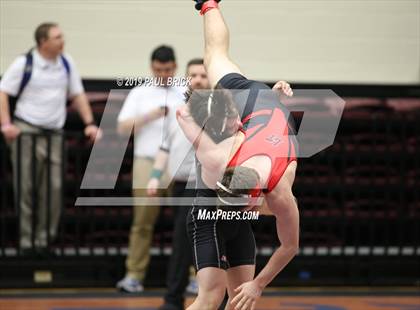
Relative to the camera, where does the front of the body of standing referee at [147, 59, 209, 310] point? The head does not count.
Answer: toward the camera

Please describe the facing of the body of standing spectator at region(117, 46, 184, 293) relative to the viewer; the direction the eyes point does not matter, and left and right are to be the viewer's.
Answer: facing the viewer

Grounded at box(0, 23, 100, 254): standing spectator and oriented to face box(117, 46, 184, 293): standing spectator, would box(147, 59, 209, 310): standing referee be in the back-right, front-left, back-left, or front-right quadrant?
front-right

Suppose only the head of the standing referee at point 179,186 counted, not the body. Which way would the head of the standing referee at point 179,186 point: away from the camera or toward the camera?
toward the camera

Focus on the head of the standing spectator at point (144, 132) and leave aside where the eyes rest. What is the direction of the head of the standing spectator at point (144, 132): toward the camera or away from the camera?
toward the camera

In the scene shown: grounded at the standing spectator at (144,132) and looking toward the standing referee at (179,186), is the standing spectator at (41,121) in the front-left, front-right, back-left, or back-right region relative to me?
back-right

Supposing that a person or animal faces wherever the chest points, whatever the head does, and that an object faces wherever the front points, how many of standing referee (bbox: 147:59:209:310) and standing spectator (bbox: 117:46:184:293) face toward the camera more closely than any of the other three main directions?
2

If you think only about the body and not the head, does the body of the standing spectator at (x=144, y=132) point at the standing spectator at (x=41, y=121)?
no

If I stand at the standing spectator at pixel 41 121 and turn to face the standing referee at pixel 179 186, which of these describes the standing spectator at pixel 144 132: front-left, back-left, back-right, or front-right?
front-left

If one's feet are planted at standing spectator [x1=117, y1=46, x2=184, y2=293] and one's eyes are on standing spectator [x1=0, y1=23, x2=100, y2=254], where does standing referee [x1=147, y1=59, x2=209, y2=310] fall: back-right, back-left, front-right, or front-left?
back-left

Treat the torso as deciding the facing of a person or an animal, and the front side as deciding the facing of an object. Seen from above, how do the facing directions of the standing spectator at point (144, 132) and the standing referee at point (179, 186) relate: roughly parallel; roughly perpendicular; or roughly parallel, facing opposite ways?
roughly parallel

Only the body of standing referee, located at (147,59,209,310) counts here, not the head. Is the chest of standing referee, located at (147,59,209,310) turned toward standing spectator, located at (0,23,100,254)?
no
